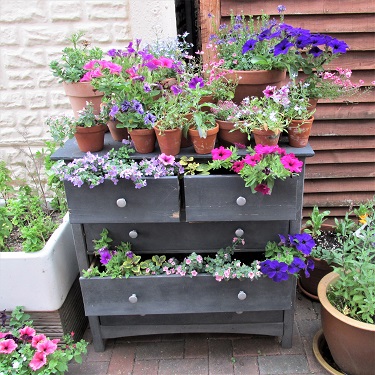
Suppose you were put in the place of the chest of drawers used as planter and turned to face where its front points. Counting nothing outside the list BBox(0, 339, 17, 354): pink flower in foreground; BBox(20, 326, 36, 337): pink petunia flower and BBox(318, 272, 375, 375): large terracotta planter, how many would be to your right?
2

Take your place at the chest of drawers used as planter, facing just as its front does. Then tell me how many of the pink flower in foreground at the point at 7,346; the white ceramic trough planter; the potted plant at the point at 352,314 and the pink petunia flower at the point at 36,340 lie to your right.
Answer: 3

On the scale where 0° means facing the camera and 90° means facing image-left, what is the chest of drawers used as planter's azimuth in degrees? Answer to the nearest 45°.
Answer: approximately 0°

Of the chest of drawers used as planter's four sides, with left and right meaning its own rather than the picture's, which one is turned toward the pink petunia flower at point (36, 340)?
right

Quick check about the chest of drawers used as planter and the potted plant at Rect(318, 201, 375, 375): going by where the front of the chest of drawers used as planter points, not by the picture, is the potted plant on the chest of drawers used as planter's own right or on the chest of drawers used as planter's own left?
on the chest of drawers used as planter's own left

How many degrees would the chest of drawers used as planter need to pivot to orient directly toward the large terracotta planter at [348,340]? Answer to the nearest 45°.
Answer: approximately 90° to its left

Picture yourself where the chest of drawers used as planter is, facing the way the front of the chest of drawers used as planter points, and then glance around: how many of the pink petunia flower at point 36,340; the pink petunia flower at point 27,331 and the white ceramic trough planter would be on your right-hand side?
3

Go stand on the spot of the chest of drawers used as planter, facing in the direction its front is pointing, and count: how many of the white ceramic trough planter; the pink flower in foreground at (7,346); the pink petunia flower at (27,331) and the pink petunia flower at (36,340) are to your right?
4
